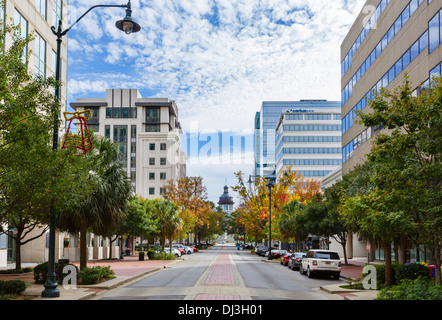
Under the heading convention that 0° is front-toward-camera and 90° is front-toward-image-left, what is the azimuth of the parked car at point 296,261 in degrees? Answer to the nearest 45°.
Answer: approximately 225°

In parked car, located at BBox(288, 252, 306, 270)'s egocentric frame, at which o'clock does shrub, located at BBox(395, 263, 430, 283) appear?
The shrub is roughly at 4 o'clock from the parked car.

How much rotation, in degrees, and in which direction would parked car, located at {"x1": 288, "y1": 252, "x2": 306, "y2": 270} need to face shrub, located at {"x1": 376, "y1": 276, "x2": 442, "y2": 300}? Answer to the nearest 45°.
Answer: approximately 135° to its right

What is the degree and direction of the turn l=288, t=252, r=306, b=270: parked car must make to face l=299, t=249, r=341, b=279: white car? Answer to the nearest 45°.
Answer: approximately 135° to its right

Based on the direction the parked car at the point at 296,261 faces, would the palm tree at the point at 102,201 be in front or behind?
behind

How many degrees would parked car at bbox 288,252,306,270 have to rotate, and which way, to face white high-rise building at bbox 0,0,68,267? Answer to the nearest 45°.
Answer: approximately 135° to its left

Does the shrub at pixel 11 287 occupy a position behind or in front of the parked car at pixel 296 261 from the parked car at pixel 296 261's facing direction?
behind

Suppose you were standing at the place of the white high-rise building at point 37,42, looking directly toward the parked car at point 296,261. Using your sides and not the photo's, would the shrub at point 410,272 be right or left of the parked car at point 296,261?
right
